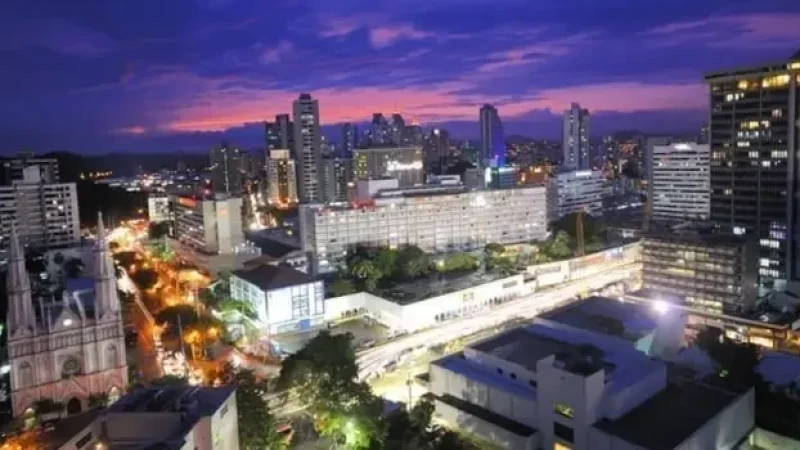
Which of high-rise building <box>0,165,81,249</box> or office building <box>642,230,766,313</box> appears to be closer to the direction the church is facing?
the office building

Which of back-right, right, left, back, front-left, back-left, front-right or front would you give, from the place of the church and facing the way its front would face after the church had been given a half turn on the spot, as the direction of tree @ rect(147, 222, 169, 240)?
front

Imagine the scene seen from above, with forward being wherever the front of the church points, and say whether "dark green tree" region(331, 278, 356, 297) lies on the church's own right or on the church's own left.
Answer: on the church's own left

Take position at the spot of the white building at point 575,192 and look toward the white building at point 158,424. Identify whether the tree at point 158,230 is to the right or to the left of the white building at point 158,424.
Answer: right

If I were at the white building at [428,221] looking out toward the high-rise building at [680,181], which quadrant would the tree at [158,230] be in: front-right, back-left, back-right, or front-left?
back-left

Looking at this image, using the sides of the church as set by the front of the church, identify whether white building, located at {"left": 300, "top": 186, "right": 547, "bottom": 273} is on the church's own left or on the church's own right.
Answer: on the church's own left

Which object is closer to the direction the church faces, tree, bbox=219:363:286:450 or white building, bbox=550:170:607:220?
the tree

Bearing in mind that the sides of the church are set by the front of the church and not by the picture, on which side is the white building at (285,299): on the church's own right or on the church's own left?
on the church's own left

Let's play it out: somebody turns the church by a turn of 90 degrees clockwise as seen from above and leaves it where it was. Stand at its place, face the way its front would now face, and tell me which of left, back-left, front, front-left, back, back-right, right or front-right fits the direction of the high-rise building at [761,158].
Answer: back

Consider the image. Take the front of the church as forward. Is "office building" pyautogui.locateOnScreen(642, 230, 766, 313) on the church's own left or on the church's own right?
on the church's own left

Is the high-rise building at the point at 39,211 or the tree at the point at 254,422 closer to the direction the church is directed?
the tree

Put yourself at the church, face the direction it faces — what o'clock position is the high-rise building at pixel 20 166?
The high-rise building is roughly at 6 o'clock from the church.

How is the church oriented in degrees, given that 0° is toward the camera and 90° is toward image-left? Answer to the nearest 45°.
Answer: approximately 0°
